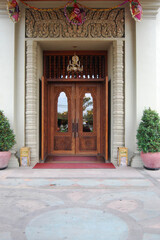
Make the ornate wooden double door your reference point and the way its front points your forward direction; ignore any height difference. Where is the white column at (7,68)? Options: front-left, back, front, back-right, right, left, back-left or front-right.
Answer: front-right

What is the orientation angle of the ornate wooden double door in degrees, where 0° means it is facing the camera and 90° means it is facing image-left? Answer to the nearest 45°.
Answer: approximately 0°

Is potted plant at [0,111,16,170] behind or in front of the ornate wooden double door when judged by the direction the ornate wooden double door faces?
in front

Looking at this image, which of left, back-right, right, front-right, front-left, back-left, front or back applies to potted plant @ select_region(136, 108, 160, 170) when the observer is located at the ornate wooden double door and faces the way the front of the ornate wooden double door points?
front-left
